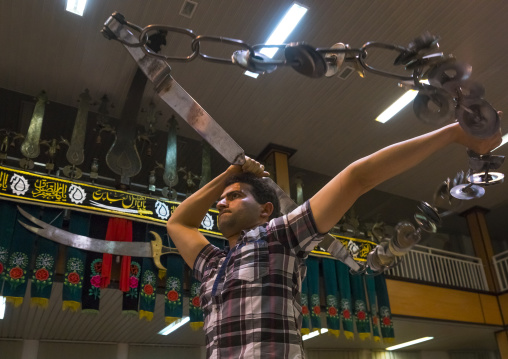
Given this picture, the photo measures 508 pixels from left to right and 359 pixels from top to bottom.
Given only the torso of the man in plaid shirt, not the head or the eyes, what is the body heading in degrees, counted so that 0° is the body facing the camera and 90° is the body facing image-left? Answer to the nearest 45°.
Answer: approximately 45°

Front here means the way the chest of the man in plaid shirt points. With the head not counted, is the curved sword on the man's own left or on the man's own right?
on the man's own right

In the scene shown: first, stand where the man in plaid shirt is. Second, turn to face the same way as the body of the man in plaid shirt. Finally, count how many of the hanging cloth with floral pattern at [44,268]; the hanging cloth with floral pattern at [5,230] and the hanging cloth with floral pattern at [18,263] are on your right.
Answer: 3

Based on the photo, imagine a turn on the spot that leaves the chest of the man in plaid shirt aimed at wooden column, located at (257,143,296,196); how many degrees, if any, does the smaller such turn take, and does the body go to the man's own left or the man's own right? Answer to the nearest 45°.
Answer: approximately 135° to the man's own right

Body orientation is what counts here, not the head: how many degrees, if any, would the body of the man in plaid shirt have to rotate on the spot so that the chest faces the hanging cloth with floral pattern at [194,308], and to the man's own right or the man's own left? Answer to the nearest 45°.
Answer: approximately 135° to the man's own right

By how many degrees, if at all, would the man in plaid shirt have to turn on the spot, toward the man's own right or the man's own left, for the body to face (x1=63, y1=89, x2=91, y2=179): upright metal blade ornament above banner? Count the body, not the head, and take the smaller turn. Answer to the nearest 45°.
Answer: approximately 90° to the man's own right
